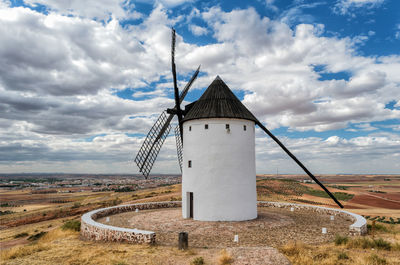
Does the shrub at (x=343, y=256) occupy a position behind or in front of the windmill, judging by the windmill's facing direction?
behind

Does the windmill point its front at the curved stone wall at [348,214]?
no

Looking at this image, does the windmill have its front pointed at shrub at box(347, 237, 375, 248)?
no

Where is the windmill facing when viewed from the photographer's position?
facing away from the viewer and to the left of the viewer

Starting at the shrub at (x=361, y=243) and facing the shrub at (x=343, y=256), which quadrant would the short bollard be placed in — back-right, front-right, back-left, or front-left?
front-right

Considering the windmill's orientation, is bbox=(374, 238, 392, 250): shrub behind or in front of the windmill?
behind

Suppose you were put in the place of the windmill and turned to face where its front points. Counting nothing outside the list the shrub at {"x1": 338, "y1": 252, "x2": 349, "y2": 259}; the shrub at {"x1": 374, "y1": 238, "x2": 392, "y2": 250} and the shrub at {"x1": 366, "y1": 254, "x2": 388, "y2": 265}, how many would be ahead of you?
0

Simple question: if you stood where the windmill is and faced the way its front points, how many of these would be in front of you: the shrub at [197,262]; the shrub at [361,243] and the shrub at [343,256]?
0

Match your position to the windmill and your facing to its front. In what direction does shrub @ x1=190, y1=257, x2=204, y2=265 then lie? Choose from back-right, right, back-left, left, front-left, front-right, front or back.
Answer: back-left
